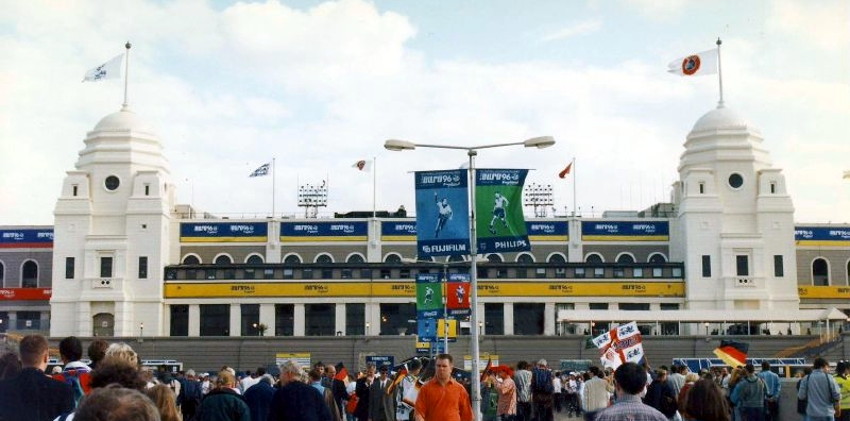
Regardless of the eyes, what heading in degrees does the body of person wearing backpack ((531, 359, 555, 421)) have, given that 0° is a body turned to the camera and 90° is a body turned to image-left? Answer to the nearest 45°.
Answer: approximately 180°

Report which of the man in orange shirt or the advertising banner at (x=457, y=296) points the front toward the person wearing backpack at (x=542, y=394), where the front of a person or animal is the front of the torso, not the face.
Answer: the advertising banner

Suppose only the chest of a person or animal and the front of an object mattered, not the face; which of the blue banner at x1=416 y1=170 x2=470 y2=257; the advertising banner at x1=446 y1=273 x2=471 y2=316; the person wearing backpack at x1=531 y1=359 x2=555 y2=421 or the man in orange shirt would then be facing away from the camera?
the person wearing backpack

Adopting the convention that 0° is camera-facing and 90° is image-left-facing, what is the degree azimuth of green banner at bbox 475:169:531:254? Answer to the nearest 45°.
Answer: approximately 0°

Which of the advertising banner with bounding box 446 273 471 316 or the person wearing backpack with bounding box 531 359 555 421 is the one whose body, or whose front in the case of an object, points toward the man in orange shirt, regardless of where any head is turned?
the advertising banner
